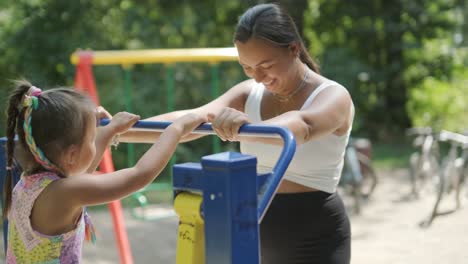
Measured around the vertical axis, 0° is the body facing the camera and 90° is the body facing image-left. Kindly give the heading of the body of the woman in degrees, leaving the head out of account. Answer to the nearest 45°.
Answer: approximately 45°

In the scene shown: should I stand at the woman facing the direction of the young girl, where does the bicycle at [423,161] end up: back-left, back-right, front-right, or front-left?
back-right

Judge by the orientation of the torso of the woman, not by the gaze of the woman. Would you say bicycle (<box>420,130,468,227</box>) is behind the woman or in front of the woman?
behind

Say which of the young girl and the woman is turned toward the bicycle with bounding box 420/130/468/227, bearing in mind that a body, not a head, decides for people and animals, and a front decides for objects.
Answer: the young girl

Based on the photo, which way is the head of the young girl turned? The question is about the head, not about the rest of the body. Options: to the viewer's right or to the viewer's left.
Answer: to the viewer's right

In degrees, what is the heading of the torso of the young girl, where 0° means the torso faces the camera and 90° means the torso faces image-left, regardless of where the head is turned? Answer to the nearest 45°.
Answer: approximately 225°

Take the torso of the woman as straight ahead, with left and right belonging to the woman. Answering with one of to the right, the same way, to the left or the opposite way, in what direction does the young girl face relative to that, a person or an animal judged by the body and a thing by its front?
the opposite way
